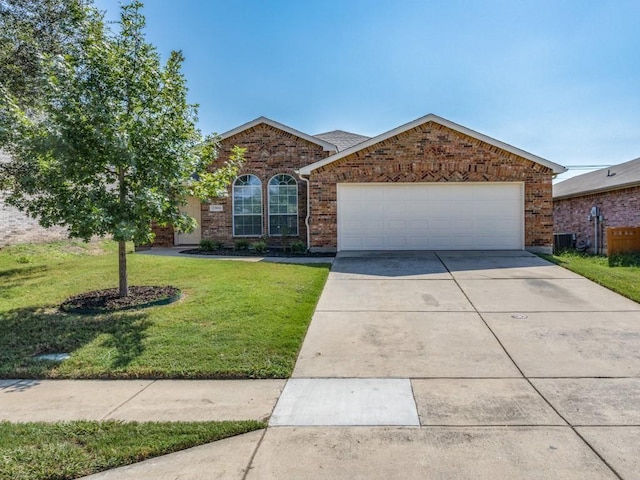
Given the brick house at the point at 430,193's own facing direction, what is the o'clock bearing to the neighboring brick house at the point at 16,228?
The neighboring brick house is roughly at 3 o'clock from the brick house.

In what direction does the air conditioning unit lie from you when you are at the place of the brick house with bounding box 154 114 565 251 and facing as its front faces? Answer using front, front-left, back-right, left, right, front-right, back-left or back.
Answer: back-left

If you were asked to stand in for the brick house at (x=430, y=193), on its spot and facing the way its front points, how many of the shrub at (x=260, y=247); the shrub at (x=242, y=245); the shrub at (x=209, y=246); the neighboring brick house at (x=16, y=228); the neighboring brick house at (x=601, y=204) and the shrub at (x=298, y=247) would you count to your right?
5

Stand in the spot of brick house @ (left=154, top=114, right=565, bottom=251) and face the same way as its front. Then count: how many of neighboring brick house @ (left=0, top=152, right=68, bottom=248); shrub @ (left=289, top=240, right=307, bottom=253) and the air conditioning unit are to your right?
2

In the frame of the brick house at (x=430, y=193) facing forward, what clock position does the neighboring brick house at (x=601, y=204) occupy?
The neighboring brick house is roughly at 8 o'clock from the brick house.

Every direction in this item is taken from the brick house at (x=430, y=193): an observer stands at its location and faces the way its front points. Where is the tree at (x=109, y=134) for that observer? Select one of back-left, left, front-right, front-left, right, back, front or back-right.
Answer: front-right

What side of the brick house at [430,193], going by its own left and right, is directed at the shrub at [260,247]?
right

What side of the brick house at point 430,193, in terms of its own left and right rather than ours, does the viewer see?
front

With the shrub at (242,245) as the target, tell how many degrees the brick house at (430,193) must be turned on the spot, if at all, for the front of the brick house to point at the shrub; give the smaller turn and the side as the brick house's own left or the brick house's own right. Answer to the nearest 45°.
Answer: approximately 90° to the brick house's own right

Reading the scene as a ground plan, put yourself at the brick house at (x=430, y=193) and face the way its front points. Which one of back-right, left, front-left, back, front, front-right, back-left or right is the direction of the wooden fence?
left
